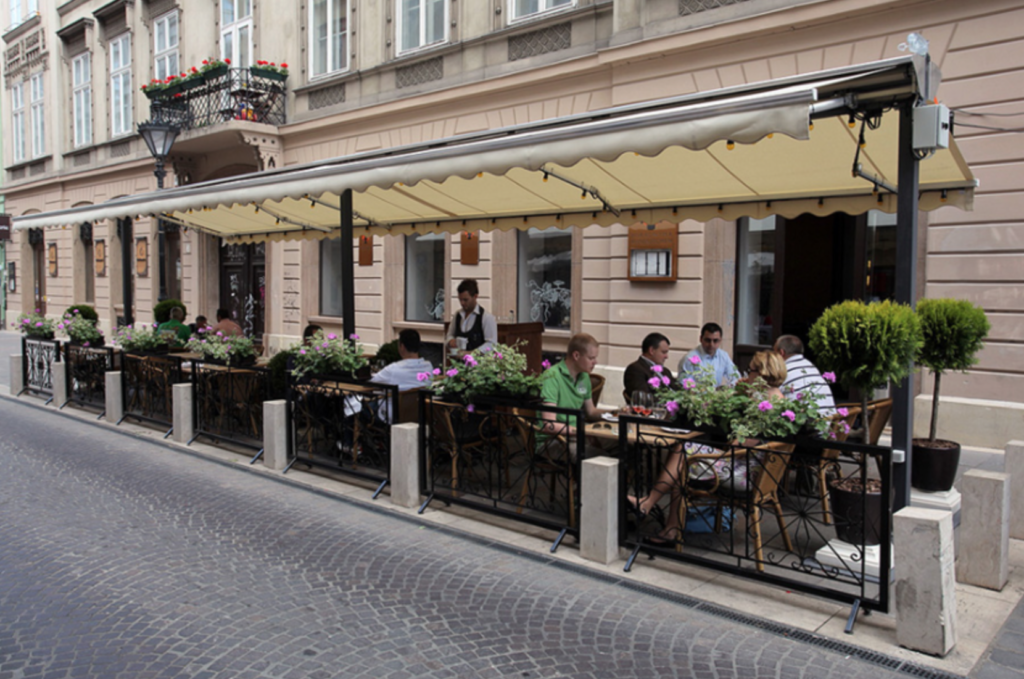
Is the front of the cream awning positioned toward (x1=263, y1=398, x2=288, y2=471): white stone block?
no

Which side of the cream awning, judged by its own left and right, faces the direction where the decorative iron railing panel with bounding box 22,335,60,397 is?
right

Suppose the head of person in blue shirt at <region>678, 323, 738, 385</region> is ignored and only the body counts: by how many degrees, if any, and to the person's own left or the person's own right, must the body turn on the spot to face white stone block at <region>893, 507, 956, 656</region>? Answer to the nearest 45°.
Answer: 0° — they already face it

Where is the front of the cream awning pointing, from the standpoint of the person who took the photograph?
facing the viewer and to the left of the viewer

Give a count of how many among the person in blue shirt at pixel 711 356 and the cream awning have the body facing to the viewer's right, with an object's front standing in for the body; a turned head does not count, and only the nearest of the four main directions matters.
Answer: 0

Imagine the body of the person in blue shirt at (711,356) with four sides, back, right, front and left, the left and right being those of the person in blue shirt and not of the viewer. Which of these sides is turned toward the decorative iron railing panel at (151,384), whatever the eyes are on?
right

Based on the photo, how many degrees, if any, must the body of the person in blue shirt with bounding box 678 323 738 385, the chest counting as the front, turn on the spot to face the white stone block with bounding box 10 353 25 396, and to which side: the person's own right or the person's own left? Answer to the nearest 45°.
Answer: approximately 90° to the person's own right

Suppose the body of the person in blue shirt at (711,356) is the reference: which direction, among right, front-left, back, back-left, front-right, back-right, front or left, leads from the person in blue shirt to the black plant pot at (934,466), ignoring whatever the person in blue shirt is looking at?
front-left

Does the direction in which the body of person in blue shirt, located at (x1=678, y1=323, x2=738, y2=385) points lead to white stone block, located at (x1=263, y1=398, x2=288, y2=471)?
no

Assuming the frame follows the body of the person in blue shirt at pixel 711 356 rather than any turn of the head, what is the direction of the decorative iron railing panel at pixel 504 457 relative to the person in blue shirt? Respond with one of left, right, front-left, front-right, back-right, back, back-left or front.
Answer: front-right

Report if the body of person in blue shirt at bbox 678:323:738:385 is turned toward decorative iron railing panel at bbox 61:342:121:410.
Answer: no

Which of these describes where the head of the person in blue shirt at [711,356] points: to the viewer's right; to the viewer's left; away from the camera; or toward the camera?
toward the camera

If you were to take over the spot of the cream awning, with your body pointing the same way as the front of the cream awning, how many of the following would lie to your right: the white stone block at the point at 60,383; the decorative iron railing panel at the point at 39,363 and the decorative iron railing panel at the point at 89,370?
3

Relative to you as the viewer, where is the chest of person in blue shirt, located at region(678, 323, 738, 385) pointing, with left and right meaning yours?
facing the viewer

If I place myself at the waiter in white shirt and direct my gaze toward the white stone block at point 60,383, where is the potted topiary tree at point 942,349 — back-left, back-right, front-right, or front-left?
back-left

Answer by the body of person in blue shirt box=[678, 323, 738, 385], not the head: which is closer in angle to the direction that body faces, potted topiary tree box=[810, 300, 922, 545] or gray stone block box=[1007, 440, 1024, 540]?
the potted topiary tree

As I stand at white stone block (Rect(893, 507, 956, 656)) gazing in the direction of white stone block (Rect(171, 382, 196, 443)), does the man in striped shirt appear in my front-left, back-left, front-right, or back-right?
front-right
